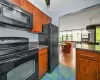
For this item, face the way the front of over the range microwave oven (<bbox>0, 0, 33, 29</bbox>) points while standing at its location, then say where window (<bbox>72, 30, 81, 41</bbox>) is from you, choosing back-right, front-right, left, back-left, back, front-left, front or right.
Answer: left

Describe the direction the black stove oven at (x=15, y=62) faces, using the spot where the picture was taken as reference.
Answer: facing the viewer and to the right of the viewer

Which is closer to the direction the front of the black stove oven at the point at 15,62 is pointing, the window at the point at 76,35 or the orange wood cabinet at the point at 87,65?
the orange wood cabinet

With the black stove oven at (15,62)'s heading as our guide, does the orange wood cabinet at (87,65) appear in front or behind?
in front

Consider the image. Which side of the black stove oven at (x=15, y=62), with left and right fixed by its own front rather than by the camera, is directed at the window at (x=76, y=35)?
left

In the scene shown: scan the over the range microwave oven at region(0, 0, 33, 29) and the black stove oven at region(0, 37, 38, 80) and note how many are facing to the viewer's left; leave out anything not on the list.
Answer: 0
